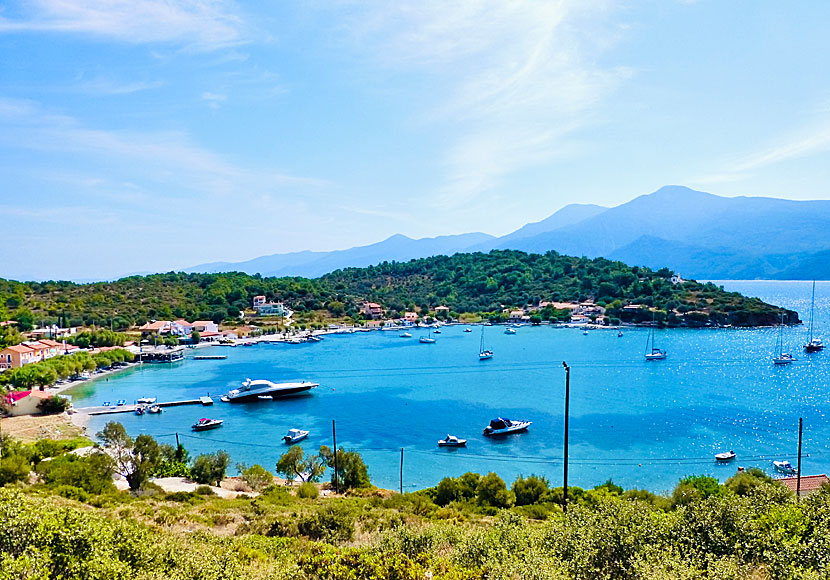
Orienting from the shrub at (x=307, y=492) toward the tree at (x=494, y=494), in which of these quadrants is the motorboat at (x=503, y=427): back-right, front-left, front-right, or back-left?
front-left

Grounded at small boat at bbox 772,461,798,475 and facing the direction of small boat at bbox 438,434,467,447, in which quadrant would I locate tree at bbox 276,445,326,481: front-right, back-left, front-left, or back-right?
front-left

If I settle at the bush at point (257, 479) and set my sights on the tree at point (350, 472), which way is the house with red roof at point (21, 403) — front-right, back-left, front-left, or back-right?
back-left

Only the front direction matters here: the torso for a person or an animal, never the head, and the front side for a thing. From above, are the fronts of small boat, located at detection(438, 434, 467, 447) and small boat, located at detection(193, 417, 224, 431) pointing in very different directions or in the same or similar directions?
same or similar directions

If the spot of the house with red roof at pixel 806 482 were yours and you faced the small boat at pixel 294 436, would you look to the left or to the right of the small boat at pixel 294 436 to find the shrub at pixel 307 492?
left
